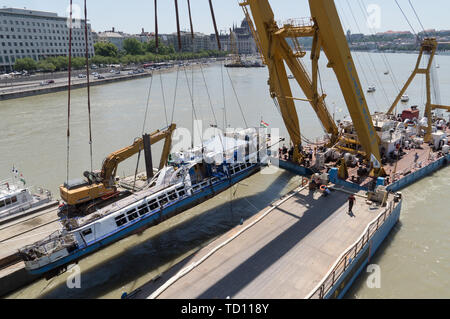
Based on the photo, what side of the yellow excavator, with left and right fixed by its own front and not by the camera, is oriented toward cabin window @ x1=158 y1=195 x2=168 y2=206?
right

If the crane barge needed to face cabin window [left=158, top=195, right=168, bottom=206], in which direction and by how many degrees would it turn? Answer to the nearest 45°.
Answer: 0° — it already faces it

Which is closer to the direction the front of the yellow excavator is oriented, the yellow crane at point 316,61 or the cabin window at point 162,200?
the yellow crane

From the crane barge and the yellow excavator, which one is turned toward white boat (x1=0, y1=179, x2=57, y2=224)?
the crane barge

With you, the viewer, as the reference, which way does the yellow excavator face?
facing away from the viewer and to the right of the viewer
